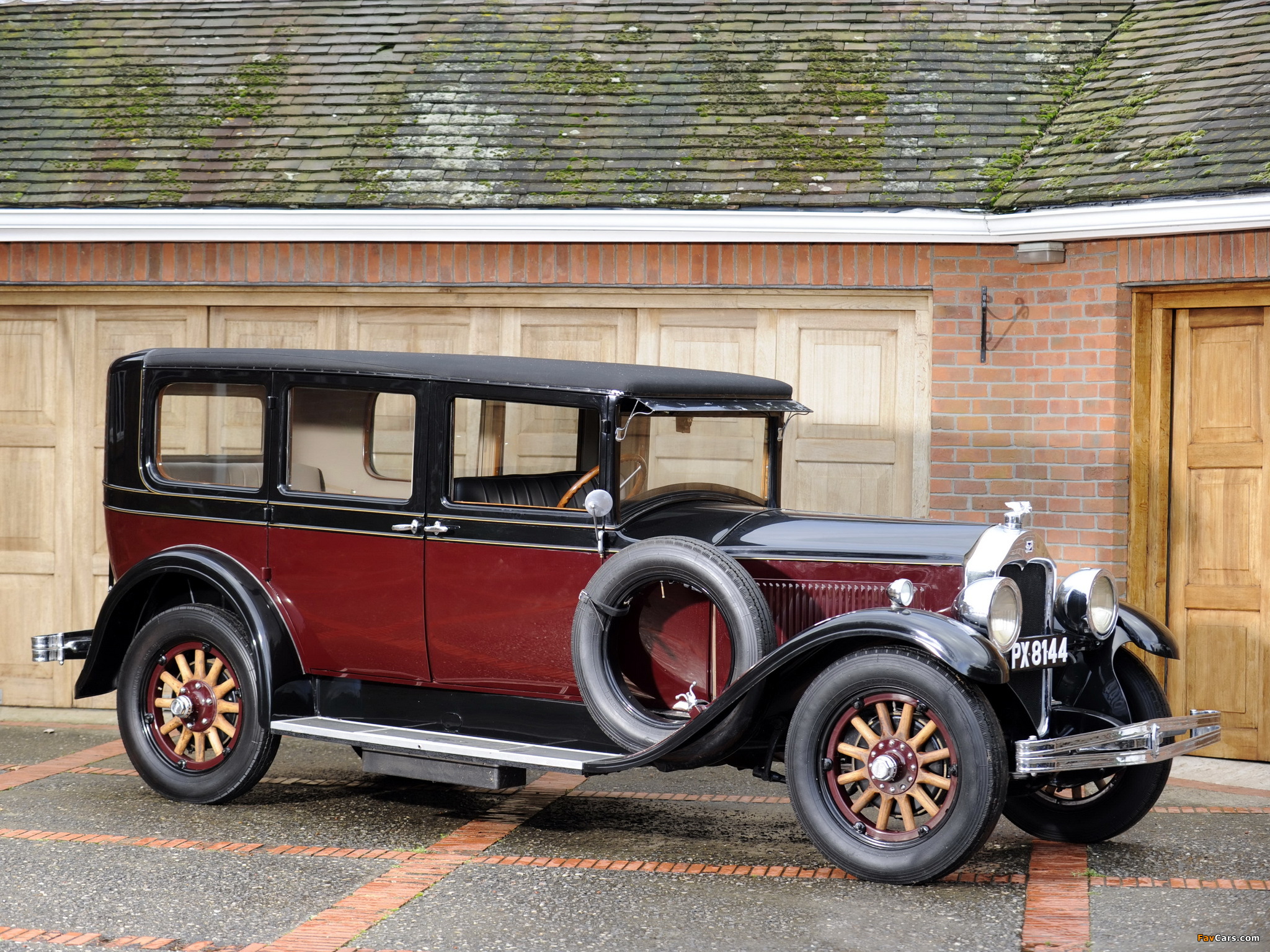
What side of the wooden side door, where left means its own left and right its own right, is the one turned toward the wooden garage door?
right

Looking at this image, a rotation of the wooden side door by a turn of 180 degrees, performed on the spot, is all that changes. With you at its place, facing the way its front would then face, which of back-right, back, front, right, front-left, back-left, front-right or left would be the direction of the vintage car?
back-left

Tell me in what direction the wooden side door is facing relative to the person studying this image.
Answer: facing the viewer

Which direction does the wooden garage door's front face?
toward the camera

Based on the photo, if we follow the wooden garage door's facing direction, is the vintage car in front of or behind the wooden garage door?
in front

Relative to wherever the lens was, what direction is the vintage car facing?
facing the viewer and to the right of the viewer

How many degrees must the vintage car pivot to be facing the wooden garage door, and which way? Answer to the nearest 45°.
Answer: approximately 135° to its left

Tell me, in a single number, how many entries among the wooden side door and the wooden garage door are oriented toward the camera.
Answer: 2
